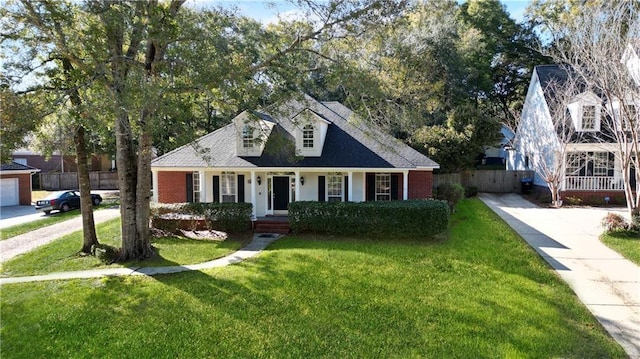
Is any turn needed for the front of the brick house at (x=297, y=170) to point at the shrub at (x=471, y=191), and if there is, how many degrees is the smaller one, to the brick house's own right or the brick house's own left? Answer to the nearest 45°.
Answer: approximately 135° to the brick house's own left

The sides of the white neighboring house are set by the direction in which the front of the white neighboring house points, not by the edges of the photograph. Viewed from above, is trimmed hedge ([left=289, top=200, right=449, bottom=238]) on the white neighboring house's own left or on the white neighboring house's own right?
on the white neighboring house's own right

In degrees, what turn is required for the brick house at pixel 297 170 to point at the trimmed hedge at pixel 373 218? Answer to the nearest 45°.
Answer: approximately 45° to its left

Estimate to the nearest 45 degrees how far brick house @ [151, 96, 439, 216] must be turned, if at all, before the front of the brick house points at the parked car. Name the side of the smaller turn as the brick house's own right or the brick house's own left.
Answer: approximately 90° to the brick house's own right

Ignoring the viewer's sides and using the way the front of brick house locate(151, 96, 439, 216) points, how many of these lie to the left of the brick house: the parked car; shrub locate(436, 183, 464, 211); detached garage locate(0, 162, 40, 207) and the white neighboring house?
2

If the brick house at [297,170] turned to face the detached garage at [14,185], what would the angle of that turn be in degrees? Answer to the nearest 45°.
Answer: approximately 135° to its right

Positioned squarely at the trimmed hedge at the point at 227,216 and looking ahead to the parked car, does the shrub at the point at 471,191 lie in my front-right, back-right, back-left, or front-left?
back-right

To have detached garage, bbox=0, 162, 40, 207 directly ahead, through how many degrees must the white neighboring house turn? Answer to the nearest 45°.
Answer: approximately 90° to its right

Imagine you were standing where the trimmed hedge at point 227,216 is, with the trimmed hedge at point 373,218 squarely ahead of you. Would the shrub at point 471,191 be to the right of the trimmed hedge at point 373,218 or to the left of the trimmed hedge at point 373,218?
left

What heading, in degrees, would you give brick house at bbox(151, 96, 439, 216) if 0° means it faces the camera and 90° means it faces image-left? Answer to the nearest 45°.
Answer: approximately 0°

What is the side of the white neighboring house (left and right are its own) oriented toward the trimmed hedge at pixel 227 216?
right

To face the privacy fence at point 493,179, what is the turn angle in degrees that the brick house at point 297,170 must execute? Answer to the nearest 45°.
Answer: approximately 135° to its left

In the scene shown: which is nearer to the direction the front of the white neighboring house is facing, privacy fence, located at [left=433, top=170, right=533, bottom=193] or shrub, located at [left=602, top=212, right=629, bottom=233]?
the shrub

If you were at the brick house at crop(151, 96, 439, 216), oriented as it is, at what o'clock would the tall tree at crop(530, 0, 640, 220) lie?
The tall tree is roughly at 10 o'clock from the brick house.
